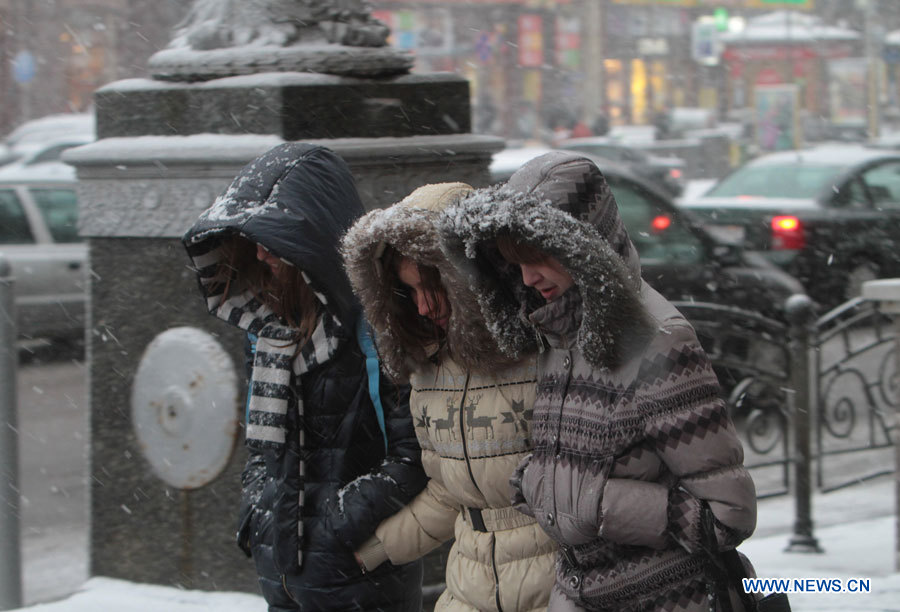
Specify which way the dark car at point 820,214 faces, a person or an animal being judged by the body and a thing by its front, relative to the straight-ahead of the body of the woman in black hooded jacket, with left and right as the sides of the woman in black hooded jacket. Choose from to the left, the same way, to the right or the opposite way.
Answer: the opposite way

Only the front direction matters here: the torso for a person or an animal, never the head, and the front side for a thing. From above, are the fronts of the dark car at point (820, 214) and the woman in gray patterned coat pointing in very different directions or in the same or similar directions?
very different directions

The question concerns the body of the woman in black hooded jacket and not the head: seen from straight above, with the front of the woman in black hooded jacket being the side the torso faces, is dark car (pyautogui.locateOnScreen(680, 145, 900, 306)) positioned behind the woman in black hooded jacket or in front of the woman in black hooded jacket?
behind

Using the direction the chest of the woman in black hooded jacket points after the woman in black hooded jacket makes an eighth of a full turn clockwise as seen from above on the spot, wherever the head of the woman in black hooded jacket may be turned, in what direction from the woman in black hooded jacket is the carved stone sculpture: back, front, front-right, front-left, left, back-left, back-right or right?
right

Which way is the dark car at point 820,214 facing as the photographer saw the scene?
facing away from the viewer and to the right of the viewer

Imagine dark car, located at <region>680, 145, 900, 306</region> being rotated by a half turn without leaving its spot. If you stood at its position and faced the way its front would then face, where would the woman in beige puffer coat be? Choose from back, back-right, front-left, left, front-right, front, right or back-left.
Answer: front-left

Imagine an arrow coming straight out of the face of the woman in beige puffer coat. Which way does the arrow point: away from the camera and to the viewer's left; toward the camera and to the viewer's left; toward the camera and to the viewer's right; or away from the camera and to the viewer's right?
toward the camera and to the viewer's left

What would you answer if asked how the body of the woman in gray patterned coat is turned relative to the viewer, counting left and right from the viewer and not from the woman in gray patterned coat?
facing the viewer and to the left of the viewer

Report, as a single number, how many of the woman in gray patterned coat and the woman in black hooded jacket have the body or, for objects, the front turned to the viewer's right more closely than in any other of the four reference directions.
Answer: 0

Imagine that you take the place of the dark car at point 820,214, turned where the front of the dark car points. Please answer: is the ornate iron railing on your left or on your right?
on your right
